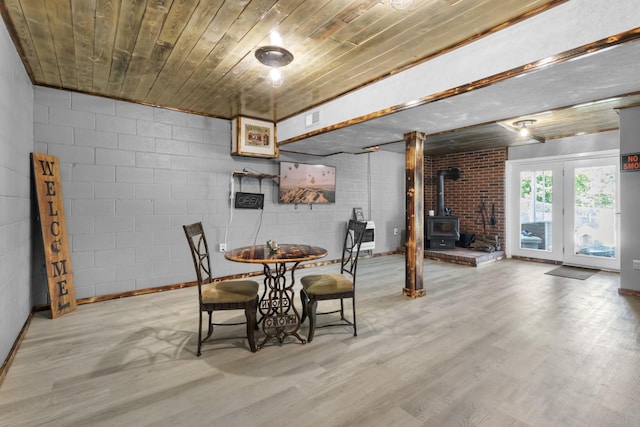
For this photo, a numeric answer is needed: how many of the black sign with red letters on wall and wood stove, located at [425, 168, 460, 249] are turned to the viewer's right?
0

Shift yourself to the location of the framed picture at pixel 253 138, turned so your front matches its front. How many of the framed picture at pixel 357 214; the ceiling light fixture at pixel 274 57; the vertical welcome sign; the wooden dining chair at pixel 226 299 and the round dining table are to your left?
1

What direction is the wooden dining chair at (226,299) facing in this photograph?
to the viewer's right

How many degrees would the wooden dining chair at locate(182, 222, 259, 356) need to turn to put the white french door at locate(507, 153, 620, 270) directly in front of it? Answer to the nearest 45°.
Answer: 0° — it already faces it

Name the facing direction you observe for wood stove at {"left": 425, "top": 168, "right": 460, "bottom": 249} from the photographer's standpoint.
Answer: facing the viewer

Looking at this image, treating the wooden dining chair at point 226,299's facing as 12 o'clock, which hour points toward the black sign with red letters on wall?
The black sign with red letters on wall is roughly at 12 o'clock from the wooden dining chair.

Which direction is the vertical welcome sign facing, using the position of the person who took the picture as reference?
facing the viewer and to the right of the viewer

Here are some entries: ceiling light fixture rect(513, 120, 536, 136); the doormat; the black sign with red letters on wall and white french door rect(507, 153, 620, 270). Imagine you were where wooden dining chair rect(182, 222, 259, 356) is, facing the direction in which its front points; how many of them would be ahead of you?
4

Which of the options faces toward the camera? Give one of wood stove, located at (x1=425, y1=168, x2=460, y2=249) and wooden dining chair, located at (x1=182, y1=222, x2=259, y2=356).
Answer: the wood stove

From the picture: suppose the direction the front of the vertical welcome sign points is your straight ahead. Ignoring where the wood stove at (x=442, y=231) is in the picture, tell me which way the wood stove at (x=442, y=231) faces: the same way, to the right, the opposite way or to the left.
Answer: to the right

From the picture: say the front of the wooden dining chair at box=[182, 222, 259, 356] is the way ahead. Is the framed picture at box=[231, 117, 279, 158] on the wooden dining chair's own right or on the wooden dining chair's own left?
on the wooden dining chair's own left

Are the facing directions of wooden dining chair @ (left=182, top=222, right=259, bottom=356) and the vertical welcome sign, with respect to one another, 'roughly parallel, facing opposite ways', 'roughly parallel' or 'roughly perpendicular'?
roughly parallel
